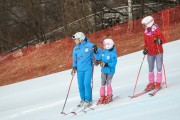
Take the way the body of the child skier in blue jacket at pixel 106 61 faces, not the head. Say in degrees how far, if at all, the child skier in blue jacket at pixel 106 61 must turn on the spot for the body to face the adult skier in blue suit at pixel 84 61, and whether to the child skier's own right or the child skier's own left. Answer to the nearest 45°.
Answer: approximately 45° to the child skier's own right

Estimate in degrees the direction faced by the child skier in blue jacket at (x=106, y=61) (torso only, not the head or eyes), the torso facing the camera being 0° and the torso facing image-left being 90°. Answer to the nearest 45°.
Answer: approximately 45°

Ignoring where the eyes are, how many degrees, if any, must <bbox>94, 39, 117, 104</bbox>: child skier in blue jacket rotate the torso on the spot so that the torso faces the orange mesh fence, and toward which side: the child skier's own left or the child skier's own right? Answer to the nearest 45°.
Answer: approximately 135° to the child skier's own right

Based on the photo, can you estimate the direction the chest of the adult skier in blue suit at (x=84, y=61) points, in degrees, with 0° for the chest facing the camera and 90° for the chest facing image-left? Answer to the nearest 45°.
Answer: approximately 45°

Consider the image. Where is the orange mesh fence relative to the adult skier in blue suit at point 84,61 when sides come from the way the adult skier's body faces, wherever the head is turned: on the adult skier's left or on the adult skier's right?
on the adult skier's right
